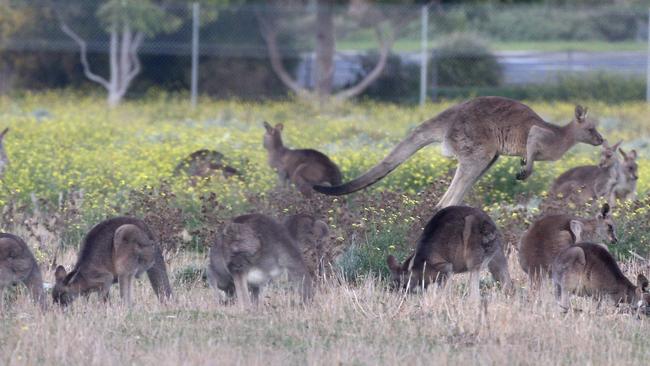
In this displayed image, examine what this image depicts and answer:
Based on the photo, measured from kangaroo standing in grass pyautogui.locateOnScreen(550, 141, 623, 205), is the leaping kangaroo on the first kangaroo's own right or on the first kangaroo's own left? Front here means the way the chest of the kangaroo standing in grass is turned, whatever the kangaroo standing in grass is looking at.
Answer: on the first kangaroo's own right

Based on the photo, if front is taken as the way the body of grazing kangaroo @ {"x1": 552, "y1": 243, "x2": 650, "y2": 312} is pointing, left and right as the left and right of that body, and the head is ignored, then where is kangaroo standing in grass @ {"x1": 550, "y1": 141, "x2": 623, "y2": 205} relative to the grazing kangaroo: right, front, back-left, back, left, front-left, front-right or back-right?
left

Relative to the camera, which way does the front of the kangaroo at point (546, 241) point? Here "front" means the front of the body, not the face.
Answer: to the viewer's right

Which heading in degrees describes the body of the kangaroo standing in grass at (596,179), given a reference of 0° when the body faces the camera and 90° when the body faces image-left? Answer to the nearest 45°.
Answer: approximately 270°

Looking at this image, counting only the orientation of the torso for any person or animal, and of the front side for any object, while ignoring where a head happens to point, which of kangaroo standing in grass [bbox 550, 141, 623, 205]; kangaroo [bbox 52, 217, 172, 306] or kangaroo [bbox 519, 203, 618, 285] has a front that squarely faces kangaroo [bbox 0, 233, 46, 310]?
kangaroo [bbox 52, 217, 172, 306]

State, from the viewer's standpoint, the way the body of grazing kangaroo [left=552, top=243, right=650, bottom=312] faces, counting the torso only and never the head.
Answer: to the viewer's right

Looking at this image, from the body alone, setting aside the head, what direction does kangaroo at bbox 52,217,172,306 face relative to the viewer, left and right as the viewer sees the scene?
facing to the left of the viewer

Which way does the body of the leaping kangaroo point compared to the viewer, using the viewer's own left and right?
facing to the right of the viewer

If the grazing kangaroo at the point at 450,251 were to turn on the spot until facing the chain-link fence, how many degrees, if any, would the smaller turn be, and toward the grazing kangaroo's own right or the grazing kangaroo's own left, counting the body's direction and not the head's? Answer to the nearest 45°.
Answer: approximately 90° to the grazing kangaroo's own right

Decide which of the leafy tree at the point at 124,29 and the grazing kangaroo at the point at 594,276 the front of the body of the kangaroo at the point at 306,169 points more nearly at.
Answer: the leafy tree

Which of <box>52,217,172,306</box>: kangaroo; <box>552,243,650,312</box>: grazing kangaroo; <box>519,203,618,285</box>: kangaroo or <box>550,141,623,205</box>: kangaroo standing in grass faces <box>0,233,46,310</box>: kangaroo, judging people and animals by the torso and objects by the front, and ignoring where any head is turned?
<box>52,217,172,306</box>: kangaroo

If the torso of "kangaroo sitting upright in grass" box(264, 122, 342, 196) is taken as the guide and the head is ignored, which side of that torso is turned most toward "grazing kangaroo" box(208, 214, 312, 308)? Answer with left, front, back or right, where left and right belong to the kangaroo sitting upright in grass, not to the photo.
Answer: left

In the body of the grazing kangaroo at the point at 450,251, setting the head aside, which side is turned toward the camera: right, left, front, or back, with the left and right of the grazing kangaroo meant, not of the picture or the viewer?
left

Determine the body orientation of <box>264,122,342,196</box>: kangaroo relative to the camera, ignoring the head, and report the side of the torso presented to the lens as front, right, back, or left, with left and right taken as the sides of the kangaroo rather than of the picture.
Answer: left
